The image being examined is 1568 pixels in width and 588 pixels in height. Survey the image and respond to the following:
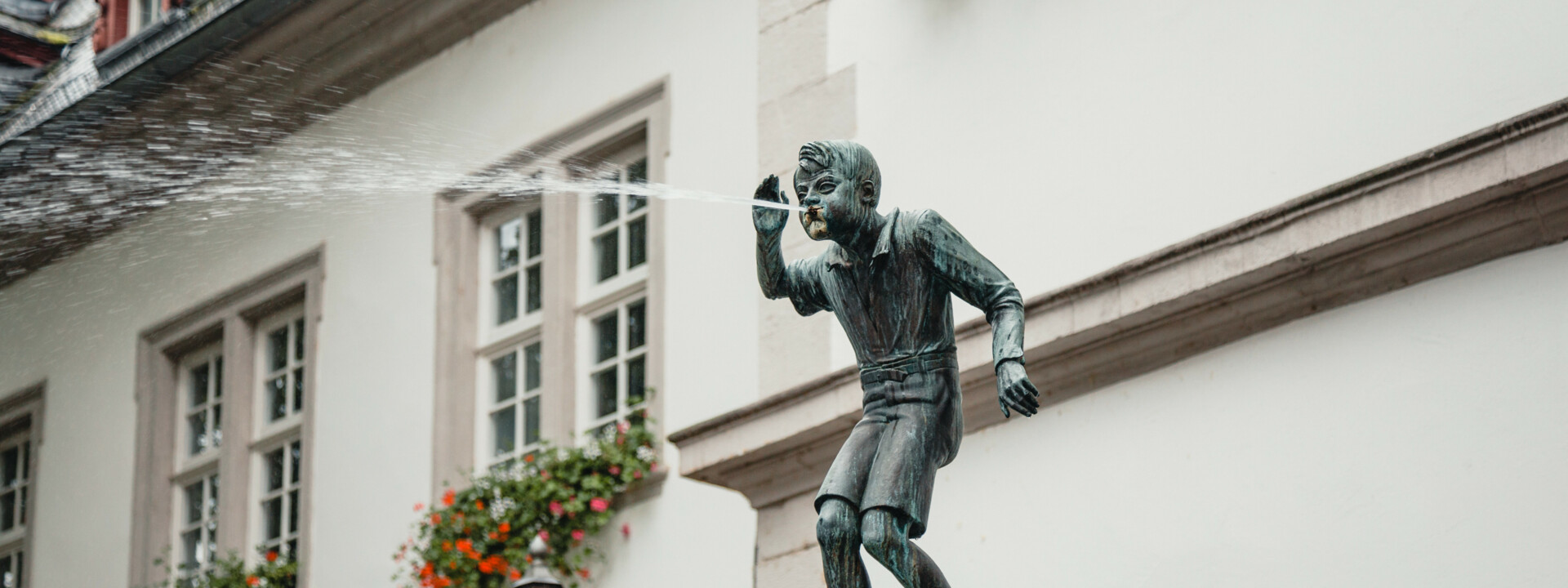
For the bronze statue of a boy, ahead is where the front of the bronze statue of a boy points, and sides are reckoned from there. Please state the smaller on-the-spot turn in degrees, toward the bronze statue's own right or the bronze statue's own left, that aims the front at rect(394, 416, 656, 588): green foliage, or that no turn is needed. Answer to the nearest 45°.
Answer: approximately 135° to the bronze statue's own right

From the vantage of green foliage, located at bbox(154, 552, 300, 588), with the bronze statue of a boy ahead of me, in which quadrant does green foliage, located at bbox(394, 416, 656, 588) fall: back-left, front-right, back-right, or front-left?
front-left

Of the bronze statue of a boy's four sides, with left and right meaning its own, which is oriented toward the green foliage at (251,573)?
right

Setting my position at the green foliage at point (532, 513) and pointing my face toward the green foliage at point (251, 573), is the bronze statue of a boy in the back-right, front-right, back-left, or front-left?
back-left
